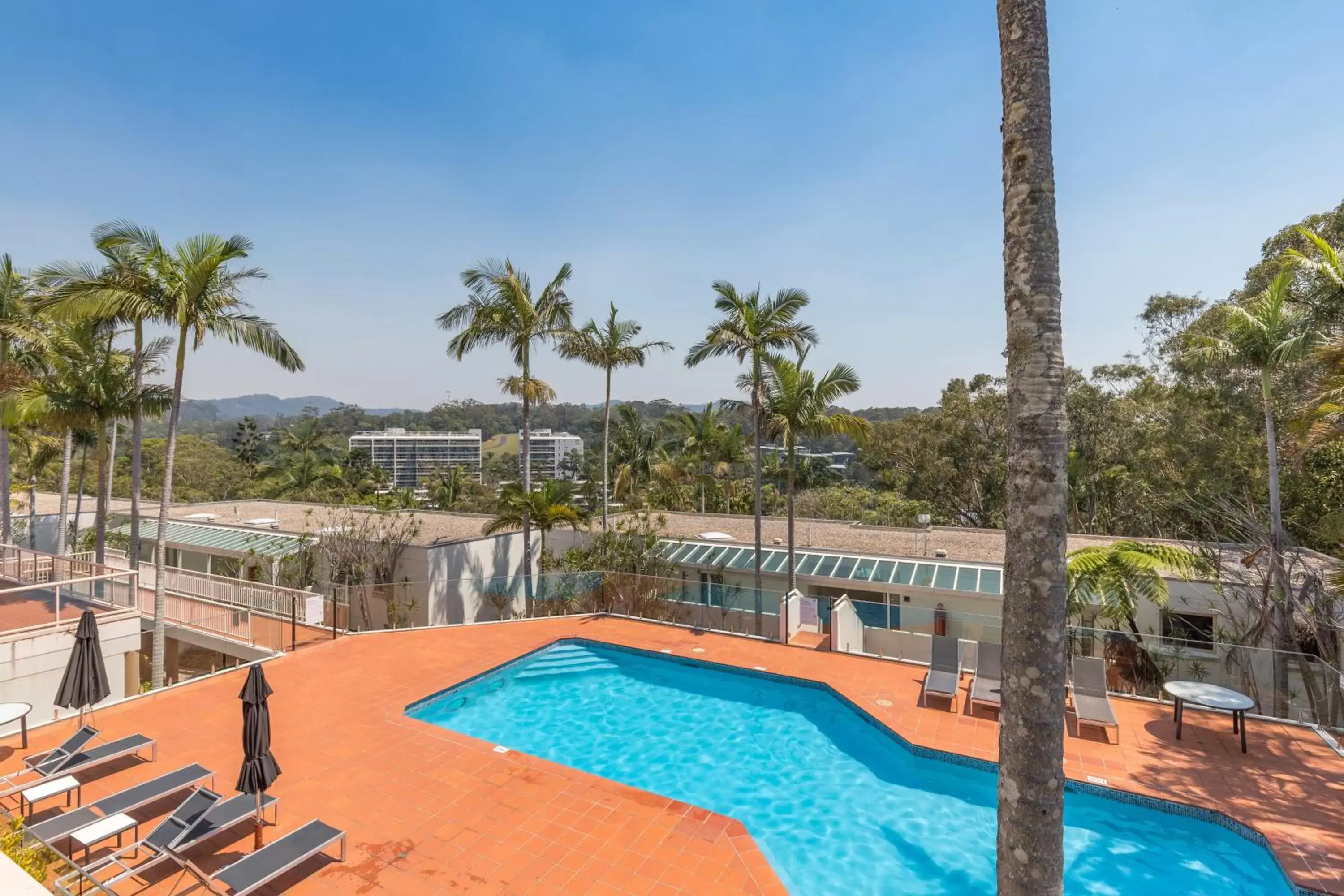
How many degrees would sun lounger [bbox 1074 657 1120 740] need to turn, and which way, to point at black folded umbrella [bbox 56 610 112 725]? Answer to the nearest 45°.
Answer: approximately 45° to its right

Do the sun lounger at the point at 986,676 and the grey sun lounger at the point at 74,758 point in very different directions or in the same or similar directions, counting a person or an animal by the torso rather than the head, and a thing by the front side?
very different directions

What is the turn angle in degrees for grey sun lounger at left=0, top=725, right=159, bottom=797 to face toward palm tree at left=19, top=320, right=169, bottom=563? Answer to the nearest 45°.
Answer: approximately 45° to its left

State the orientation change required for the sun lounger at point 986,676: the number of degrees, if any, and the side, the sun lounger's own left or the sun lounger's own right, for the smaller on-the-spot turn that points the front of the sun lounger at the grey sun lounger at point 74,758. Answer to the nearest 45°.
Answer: approximately 45° to the sun lounger's own right

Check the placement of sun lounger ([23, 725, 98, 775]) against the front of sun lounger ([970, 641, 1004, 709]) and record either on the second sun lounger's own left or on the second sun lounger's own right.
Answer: on the second sun lounger's own right

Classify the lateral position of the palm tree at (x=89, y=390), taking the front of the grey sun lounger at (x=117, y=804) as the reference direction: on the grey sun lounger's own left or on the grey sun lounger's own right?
on the grey sun lounger's own left
